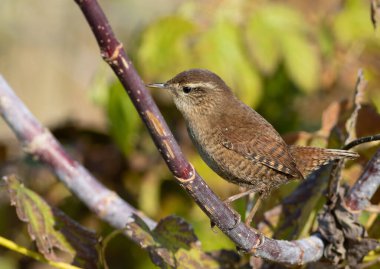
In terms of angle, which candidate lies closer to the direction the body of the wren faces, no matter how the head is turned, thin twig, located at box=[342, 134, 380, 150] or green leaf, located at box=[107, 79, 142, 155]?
the green leaf

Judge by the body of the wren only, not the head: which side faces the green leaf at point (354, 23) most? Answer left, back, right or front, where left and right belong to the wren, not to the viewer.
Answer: right

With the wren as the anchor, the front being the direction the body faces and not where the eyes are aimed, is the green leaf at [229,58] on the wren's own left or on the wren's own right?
on the wren's own right

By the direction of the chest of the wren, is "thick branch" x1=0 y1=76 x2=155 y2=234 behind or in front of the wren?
in front

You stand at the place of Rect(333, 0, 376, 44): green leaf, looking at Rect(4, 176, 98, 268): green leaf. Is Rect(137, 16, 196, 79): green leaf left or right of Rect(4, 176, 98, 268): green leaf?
right

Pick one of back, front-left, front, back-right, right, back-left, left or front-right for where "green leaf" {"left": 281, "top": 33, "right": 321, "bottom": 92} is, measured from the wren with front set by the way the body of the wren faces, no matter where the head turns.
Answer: right

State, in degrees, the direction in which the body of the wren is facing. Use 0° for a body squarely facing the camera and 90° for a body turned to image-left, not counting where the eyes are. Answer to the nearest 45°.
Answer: approximately 90°

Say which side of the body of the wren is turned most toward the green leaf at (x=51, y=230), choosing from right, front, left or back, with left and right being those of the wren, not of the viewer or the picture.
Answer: front

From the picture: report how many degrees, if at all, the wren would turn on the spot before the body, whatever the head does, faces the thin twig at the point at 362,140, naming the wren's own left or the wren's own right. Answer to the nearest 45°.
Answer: approximately 135° to the wren's own left

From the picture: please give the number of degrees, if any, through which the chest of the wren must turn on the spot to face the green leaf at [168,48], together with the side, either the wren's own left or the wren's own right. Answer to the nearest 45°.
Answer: approximately 90° to the wren's own right
